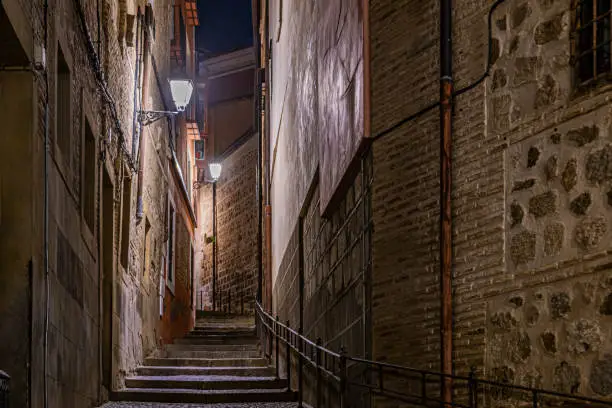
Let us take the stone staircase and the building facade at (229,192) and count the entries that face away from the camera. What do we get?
0

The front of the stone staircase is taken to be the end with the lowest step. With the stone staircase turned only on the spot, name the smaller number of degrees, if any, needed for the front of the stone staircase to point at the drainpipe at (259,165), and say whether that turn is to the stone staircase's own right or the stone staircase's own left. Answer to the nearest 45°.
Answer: approximately 180°

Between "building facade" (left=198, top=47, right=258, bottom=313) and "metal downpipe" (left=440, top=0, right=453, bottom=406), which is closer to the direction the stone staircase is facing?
the metal downpipe

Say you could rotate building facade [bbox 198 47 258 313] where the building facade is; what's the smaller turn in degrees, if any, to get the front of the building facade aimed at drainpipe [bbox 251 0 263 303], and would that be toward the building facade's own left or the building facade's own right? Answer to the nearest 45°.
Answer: approximately 45° to the building facade's own left

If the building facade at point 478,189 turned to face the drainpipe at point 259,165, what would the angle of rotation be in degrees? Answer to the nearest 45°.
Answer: approximately 135° to its right

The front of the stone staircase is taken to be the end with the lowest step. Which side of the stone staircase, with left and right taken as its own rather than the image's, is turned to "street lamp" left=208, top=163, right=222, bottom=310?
back

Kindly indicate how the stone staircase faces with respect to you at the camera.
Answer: facing the viewer

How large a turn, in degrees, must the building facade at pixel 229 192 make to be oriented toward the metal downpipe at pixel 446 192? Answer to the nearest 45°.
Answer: approximately 45° to its left

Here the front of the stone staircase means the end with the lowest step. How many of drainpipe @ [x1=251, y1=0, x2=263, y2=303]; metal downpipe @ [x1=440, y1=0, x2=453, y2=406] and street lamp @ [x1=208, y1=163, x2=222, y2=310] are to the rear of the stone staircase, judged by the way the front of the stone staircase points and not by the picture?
2

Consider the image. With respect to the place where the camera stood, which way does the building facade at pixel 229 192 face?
facing the viewer and to the left of the viewer

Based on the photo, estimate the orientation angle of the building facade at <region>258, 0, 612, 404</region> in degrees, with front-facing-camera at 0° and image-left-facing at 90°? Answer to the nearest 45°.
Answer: approximately 45°

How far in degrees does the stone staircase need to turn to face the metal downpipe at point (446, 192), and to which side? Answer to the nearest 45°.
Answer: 0° — it already faces it

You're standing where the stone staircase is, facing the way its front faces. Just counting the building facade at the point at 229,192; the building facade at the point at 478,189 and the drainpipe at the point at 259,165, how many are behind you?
2

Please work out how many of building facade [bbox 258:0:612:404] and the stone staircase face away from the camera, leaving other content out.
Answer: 0

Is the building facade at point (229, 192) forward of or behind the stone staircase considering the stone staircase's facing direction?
behind
